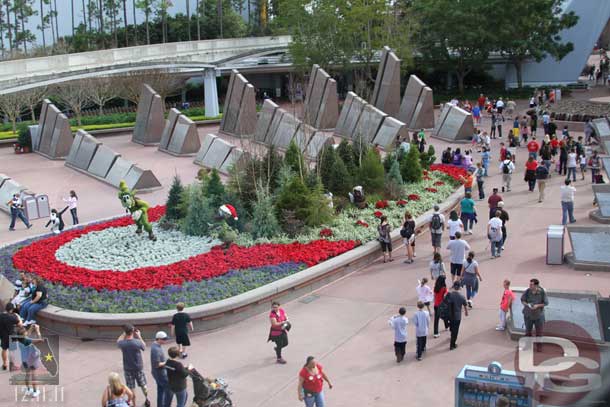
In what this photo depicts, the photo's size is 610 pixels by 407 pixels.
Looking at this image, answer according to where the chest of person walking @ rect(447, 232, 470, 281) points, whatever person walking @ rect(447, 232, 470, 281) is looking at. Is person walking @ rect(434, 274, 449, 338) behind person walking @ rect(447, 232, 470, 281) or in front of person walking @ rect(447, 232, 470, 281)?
behind

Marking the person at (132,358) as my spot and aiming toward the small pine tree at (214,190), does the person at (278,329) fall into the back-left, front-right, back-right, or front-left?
front-right

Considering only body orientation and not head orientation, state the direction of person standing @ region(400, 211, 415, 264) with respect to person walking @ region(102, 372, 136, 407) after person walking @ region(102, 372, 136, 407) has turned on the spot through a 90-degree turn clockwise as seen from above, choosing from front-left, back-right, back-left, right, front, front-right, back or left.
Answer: front-left

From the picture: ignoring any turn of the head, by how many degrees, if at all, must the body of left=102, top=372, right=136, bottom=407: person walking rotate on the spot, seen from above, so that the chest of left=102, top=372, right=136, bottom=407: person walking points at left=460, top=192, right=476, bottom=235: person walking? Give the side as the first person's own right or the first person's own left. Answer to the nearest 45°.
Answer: approximately 45° to the first person's own right

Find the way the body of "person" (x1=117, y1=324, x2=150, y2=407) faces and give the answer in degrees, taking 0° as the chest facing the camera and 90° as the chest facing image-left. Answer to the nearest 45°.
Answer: approximately 180°

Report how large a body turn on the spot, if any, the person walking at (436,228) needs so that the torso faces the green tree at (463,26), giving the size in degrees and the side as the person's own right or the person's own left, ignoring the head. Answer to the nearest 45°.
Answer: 0° — they already face it

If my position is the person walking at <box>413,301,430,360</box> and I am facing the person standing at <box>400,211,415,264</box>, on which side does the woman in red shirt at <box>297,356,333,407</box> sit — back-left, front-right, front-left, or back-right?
back-left

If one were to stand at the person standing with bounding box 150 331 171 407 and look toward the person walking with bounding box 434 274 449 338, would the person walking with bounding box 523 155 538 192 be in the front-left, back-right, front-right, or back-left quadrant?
front-left

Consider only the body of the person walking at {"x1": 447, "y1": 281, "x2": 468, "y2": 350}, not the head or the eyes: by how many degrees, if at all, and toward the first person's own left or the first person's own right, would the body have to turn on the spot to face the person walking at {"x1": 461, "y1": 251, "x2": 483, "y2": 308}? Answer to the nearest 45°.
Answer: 0° — they already face them

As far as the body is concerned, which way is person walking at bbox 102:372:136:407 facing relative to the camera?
away from the camera

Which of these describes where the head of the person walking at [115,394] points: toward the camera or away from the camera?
away from the camera

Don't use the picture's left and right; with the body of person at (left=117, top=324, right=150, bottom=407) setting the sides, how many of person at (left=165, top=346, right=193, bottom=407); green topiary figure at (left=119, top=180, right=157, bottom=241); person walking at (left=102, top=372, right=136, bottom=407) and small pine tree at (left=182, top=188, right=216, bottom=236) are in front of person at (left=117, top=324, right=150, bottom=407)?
2

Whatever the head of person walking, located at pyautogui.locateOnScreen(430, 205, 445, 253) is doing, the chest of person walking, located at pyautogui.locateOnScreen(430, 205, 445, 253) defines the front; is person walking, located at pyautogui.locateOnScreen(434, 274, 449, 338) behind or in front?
behind
